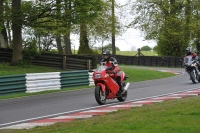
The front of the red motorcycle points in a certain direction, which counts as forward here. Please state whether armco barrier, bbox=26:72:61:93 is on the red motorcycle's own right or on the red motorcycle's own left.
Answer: on the red motorcycle's own right

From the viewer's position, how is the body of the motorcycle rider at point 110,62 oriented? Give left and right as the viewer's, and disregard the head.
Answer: facing the viewer and to the left of the viewer

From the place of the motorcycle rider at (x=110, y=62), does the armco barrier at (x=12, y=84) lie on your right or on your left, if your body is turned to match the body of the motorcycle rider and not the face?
on your right

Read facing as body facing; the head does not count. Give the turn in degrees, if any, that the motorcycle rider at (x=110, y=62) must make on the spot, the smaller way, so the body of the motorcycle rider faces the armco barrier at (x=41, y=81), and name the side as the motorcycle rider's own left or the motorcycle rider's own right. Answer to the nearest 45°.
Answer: approximately 90° to the motorcycle rider's own right

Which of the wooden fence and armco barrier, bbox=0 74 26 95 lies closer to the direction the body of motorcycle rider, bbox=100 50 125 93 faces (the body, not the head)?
the armco barrier

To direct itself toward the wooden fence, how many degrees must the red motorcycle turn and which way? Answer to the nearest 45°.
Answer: approximately 135° to its right

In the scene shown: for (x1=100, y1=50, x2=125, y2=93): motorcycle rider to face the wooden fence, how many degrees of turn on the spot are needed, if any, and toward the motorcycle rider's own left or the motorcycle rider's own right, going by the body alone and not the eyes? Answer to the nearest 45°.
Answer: approximately 135° to the motorcycle rider's own right
